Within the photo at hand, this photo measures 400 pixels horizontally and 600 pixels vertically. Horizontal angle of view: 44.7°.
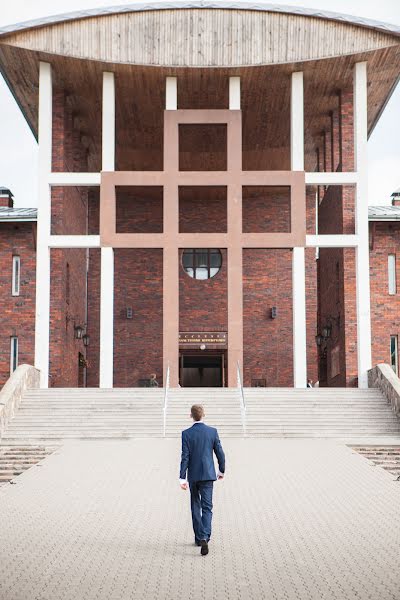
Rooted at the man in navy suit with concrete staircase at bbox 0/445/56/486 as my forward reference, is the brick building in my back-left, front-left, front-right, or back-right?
front-right

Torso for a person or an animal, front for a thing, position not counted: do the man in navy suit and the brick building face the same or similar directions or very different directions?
very different directions

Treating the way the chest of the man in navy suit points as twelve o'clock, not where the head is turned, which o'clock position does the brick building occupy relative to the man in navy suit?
The brick building is roughly at 12 o'clock from the man in navy suit.

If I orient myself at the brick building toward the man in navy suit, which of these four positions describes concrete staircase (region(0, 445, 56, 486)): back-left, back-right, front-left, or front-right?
front-right

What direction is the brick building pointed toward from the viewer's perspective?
toward the camera

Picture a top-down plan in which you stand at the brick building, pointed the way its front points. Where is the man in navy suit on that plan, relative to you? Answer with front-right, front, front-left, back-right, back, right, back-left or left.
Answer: front

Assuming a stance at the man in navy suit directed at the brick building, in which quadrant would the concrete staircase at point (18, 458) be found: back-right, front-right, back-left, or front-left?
front-left

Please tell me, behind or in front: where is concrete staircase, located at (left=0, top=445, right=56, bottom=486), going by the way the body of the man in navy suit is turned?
in front

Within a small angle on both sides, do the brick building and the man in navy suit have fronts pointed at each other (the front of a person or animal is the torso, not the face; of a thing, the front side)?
yes

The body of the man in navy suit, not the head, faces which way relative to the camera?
away from the camera

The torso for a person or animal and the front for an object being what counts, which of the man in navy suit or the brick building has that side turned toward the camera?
the brick building
